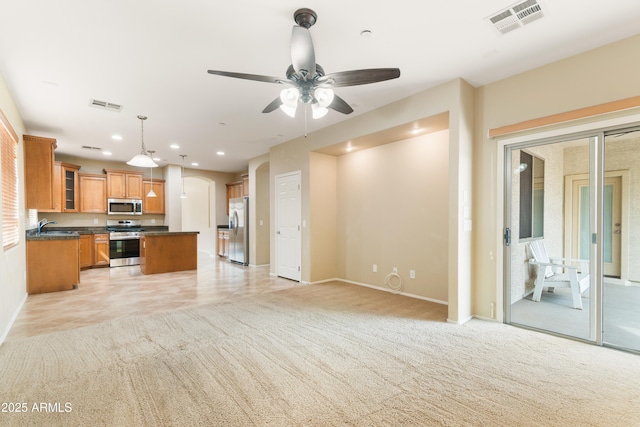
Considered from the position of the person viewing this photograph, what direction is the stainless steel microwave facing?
facing the viewer

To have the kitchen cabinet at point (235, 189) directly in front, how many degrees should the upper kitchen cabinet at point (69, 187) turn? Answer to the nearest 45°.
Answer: approximately 45° to its left

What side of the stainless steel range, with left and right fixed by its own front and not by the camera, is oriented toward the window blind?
front

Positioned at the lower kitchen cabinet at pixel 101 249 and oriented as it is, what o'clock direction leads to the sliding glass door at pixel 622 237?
The sliding glass door is roughly at 11 o'clock from the lower kitchen cabinet.

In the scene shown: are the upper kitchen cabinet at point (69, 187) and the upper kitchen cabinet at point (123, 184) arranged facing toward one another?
no

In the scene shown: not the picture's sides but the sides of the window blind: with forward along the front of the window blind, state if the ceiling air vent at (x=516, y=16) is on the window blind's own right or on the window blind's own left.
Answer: on the window blind's own right

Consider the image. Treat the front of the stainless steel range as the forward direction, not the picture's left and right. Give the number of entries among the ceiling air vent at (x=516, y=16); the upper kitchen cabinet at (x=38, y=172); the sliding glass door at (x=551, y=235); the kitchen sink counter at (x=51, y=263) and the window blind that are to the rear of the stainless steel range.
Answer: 0

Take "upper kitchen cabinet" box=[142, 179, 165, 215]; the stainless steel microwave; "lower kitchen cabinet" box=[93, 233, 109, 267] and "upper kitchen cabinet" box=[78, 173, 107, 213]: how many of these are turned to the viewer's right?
0

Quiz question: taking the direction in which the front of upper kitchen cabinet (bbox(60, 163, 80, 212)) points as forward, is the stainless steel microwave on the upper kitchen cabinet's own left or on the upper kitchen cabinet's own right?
on the upper kitchen cabinet's own left

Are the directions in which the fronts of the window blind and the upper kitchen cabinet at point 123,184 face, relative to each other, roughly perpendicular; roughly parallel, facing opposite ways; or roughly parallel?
roughly perpendicular

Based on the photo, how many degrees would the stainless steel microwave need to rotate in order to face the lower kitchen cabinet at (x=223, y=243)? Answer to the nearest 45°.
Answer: approximately 90° to its left

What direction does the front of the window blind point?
to the viewer's right

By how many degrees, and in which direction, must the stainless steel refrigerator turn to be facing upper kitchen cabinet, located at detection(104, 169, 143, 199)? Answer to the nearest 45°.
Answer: approximately 45° to its right

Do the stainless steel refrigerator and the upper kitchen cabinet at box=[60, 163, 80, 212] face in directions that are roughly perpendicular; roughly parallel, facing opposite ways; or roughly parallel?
roughly perpendicular

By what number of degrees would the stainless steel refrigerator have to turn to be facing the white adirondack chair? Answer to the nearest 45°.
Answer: approximately 90° to its left

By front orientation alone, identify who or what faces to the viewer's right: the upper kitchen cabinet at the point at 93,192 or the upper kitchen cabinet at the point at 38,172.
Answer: the upper kitchen cabinet at the point at 38,172

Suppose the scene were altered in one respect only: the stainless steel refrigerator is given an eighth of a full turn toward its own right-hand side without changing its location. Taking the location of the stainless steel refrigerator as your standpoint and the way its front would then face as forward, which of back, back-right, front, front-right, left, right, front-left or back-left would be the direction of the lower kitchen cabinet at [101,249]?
front

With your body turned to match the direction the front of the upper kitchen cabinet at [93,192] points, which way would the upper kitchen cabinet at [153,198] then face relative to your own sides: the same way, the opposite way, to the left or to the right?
the same way

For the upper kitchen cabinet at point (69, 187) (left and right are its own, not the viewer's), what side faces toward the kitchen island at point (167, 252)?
front

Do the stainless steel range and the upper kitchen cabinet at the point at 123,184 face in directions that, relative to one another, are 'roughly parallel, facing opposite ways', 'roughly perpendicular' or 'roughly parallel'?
roughly parallel

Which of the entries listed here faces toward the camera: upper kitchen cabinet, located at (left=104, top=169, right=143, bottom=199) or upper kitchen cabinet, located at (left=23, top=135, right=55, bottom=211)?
upper kitchen cabinet, located at (left=104, top=169, right=143, bottom=199)

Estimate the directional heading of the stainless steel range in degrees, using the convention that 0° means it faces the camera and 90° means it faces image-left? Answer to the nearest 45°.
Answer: approximately 0°

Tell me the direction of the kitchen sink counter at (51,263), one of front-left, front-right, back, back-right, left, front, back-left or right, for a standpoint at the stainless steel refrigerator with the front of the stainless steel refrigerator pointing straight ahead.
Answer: front

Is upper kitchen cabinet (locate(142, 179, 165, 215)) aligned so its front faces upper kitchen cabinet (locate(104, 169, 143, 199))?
no
